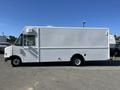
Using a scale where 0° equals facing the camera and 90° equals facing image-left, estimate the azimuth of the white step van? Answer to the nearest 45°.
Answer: approximately 90°
